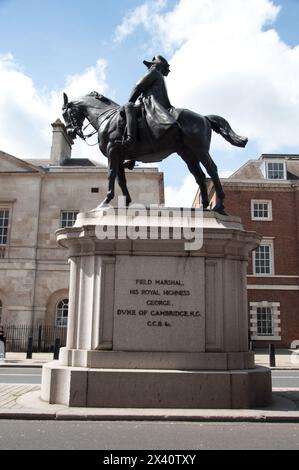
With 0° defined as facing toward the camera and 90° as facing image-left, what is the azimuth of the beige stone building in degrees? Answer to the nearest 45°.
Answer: approximately 0°

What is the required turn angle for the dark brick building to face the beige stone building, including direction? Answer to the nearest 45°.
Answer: approximately 90° to its right

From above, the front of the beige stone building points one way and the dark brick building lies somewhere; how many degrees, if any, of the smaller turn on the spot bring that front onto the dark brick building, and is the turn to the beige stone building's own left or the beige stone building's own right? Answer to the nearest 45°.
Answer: approximately 90° to the beige stone building's own left

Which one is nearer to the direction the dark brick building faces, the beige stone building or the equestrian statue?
the equestrian statue

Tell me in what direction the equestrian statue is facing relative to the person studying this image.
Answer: facing to the left of the viewer

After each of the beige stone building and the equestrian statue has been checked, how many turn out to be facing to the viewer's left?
1

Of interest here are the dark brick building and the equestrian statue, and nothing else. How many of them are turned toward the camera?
1

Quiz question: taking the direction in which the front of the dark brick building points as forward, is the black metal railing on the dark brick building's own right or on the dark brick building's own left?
on the dark brick building's own right

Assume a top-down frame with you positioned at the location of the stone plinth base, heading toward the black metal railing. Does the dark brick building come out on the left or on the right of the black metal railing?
right

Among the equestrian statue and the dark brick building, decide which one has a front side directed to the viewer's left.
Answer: the equestrian statue

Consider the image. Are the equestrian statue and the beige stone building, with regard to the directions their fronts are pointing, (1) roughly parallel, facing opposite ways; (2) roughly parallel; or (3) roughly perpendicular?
roughly perpendicular

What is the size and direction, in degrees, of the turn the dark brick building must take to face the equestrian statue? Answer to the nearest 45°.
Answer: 0° — it already faces it

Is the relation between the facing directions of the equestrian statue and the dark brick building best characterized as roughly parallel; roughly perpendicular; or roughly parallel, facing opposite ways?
roughly perpendicular
